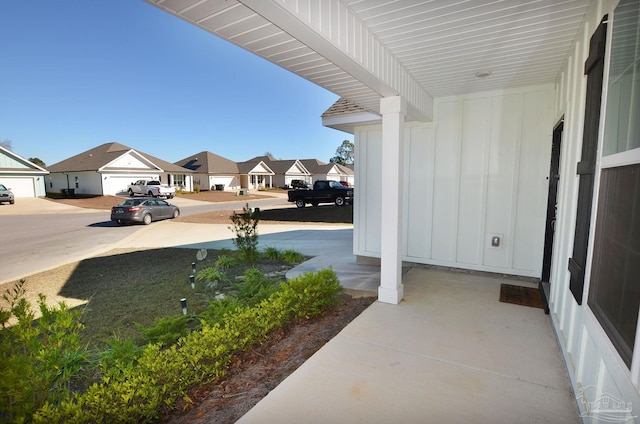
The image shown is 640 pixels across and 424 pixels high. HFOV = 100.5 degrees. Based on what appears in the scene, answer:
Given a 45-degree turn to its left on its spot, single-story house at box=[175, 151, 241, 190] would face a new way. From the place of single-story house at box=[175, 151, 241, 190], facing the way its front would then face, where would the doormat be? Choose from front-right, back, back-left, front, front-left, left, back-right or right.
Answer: right

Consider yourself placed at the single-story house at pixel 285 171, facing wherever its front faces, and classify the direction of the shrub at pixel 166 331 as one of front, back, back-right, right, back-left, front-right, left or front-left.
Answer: front-right

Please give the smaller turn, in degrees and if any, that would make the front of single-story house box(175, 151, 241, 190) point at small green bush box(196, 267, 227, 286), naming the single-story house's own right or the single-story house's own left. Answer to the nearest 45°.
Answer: approximately 45° to the single-story house's own right

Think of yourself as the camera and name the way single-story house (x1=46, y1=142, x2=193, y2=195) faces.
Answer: facing the viewer and to the right of the viewer

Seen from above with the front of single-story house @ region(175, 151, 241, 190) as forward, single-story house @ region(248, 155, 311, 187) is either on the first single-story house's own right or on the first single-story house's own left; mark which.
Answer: on the first single-story house's own left

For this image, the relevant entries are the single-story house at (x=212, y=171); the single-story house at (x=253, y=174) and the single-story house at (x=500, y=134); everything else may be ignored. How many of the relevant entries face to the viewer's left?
1

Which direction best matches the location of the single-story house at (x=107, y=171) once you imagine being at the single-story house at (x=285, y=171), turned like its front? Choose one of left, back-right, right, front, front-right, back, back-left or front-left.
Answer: right

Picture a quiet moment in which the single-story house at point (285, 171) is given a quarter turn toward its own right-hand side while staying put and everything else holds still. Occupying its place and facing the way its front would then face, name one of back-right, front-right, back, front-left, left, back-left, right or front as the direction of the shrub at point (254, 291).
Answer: front-left
